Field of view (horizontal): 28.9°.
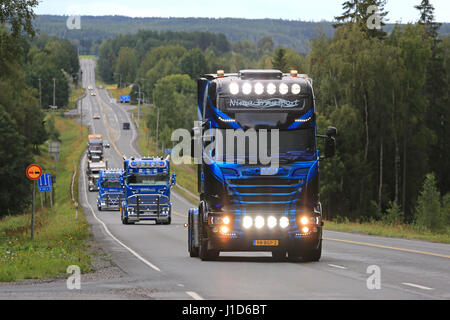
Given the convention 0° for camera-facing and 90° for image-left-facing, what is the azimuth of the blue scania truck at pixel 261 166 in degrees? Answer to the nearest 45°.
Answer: approximately 0°
